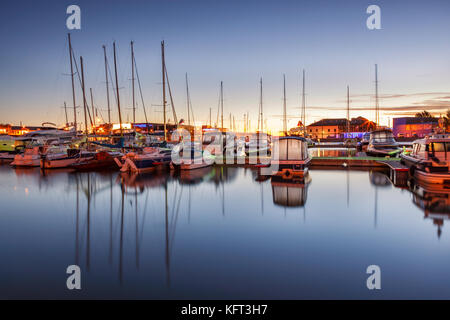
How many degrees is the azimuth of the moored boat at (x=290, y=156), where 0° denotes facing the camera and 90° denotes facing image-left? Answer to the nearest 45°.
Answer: approximately 180°

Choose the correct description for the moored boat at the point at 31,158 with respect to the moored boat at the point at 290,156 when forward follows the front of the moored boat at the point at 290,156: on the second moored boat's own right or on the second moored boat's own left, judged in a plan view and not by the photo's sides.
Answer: on the second moored boat's own left

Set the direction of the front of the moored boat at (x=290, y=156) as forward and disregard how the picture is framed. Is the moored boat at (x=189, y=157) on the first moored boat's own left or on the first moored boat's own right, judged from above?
on the first moored boat's own left

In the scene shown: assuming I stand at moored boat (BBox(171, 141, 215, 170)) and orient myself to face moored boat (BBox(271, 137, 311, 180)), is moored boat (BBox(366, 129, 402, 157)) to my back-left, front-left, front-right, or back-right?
front-left

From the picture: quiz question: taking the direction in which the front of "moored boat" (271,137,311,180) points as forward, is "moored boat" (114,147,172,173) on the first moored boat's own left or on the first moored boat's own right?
on the first moored boat's own left

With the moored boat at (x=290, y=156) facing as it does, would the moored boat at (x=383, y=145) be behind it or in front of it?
in front

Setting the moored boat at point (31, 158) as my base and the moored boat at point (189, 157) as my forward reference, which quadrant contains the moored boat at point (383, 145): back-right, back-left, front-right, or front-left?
front-left

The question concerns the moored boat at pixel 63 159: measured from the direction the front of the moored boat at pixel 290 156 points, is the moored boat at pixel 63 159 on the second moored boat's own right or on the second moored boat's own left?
on the second moored boat's own left
